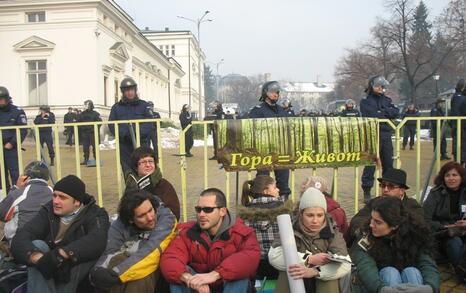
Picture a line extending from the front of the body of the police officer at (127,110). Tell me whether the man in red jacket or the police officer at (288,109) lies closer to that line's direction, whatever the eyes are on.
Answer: the man in red jacket

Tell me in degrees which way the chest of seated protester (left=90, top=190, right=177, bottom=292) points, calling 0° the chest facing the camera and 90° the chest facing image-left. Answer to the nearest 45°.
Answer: approximately 45°

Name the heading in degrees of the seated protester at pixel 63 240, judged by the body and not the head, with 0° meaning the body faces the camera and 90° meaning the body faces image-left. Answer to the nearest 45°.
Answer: approximately 45°

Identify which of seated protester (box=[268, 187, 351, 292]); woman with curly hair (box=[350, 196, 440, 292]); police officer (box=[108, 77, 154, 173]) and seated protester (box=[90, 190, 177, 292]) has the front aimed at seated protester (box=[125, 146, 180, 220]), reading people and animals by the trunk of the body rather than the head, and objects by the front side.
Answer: the police officer

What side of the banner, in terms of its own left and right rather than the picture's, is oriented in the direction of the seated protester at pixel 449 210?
left

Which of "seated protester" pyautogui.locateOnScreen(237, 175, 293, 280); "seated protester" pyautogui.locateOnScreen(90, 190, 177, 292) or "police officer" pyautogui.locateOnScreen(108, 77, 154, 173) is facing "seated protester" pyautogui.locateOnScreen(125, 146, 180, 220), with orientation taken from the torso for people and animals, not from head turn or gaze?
the police officer
